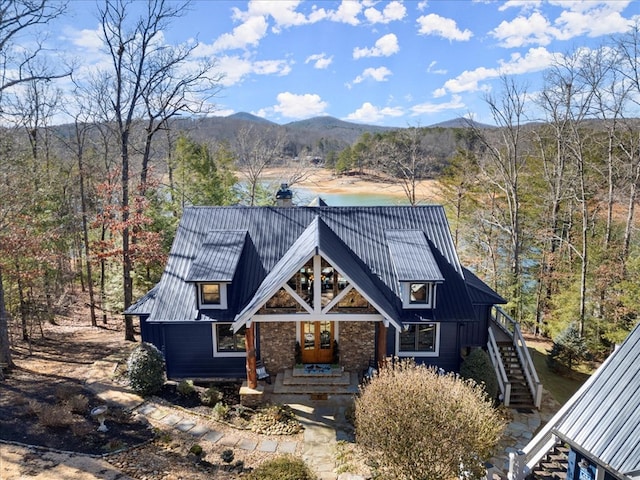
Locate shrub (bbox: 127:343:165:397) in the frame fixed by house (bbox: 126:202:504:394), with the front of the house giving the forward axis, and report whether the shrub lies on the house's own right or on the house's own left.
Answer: on the house's own right

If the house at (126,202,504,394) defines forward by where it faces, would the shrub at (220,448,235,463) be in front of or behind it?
in front

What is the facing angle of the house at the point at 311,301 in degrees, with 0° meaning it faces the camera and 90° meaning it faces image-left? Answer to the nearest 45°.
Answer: approximately 0°

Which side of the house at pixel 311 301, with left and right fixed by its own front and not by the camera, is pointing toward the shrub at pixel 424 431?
front

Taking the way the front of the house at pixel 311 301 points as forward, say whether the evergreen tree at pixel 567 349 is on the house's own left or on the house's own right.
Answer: on the house's own left

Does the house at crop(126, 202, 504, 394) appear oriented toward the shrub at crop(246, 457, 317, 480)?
yes
